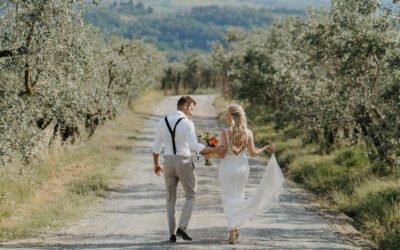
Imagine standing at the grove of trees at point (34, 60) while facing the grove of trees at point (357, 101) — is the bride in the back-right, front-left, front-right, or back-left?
front-right

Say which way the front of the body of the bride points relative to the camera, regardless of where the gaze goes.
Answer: away from the camera

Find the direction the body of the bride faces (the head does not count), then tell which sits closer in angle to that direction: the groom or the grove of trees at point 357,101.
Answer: the grove of trees

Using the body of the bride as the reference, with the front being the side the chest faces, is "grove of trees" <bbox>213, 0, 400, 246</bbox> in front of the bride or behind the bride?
in front

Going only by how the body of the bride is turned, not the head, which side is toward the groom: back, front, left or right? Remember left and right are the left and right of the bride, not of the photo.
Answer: left

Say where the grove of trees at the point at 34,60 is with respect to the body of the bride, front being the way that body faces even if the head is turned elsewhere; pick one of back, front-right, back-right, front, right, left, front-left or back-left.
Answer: left

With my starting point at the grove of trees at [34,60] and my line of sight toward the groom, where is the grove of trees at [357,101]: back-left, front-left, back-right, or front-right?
front-left
